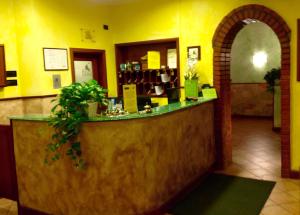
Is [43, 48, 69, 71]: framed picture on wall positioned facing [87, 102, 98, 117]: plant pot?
yes

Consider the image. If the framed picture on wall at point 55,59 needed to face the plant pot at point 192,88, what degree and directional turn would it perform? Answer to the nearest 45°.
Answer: approximately 45° to its left

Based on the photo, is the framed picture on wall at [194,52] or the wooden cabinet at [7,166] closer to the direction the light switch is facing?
the wooden cabinet

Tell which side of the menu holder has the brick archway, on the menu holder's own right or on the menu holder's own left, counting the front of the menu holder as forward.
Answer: on the menu holder's own left

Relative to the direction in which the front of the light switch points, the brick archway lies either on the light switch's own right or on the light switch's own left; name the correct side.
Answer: on the light switch's own left

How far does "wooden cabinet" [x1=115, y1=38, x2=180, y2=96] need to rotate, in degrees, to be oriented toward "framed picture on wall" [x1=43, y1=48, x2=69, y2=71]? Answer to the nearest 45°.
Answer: approximately 45° to its right

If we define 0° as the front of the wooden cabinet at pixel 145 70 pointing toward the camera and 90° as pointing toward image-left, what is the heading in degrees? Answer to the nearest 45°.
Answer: approximately 0°

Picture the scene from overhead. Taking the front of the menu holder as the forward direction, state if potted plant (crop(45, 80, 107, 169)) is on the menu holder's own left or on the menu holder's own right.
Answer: on the menu holder's own right
